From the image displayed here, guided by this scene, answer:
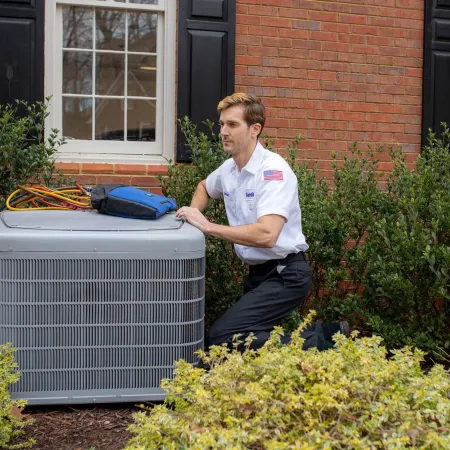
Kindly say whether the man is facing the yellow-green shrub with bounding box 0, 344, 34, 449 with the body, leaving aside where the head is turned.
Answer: yes

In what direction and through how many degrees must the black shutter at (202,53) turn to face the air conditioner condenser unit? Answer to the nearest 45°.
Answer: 0° — it already faces it

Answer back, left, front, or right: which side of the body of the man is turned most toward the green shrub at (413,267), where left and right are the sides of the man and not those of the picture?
back

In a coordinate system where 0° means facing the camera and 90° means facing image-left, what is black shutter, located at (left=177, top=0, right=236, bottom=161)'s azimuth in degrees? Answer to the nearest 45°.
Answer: approximately 0°

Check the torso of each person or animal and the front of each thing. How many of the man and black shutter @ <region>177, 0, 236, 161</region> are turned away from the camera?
0

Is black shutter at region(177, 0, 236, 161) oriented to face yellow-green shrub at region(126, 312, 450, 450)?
yes

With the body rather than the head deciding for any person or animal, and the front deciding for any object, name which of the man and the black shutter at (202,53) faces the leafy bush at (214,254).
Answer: the black shutter

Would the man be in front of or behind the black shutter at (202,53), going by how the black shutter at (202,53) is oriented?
in front

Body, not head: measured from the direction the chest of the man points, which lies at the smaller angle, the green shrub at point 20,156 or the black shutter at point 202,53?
the green shrub

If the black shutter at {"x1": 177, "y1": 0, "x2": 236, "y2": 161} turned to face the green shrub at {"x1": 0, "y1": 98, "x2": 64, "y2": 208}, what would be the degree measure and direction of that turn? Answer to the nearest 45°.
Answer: approximately 45° to its right
